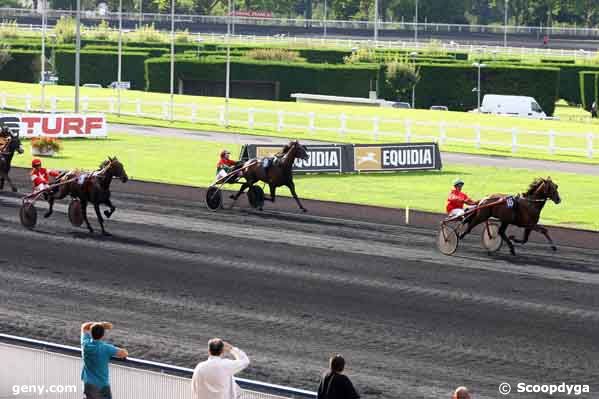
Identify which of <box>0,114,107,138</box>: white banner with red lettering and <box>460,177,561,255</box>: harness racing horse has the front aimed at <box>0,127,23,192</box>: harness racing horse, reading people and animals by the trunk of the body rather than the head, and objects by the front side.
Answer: the white banner with red lettering

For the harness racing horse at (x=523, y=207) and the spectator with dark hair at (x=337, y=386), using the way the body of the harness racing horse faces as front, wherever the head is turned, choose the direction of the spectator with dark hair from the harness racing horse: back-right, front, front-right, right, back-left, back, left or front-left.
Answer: right

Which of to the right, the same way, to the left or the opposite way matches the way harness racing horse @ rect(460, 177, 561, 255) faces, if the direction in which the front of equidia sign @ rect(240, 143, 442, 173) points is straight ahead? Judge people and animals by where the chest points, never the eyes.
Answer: to the left

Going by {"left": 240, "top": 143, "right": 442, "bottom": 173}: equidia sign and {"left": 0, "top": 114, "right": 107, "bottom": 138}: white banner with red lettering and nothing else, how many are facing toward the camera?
2

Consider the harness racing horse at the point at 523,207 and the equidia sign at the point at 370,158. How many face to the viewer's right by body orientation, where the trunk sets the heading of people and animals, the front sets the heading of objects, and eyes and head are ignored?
1

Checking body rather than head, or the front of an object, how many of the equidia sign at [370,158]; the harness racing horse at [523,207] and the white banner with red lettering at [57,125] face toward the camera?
2

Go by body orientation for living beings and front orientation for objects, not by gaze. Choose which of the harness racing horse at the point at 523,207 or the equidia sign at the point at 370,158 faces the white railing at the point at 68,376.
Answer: the equidia sign

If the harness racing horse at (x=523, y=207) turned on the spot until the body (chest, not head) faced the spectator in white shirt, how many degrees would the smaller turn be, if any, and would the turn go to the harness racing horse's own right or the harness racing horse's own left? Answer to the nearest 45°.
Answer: approximately 90° to the harness racing horse's own right

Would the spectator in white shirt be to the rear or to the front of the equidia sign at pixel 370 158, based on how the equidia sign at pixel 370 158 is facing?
to the front

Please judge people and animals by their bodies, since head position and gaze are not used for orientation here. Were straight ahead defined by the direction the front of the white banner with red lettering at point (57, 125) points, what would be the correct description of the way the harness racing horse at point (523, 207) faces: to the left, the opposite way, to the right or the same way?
to the left

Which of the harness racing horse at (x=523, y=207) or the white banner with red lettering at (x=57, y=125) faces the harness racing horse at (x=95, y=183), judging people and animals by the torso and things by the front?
the white banner with red lettering

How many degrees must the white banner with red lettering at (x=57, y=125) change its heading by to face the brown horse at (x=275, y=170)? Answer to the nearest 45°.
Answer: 0° — it already faces it

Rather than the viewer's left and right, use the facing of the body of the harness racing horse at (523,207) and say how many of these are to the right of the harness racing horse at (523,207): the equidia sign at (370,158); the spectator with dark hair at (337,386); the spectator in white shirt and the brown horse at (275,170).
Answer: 2

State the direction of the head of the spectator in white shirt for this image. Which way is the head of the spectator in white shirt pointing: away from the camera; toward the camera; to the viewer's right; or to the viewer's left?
away from the camera

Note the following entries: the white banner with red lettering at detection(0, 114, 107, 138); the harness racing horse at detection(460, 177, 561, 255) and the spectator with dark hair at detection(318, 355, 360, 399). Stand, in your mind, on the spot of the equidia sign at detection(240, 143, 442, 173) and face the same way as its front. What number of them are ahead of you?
2

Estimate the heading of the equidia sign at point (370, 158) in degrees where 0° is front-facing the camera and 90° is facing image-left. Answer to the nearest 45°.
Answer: approximately 0°

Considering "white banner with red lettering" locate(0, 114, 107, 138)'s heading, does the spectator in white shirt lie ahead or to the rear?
ahead

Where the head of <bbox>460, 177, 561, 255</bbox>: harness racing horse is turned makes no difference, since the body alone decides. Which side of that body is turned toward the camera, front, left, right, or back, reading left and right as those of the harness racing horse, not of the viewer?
right

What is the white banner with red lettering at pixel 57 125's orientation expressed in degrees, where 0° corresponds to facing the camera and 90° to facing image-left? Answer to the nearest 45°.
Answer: approximately 0°

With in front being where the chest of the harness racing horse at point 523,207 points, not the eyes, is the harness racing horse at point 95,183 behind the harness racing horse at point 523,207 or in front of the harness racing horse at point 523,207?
behind
